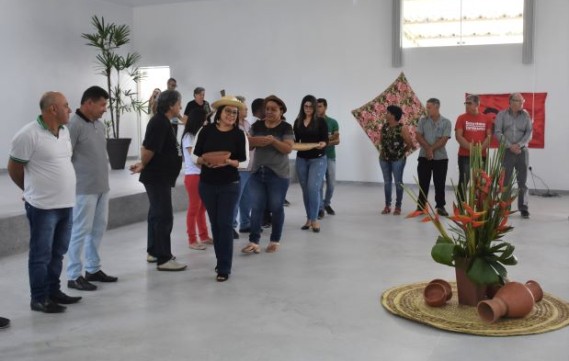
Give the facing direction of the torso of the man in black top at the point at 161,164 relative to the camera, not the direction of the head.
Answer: to the viewer's right

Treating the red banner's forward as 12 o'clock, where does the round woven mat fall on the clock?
The round woven mat is roughly at 12 o'clock from the red banner.

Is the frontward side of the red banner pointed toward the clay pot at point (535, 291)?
yes

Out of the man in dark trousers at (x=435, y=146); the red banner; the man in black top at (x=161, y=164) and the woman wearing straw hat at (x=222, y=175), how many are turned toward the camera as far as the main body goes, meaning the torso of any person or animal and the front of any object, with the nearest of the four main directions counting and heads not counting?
3

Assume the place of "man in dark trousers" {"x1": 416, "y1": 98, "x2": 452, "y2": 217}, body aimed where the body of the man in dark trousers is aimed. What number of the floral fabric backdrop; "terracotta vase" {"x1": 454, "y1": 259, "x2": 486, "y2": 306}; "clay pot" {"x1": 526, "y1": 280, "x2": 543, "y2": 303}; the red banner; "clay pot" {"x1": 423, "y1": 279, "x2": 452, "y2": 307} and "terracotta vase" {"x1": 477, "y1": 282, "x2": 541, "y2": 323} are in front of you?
4

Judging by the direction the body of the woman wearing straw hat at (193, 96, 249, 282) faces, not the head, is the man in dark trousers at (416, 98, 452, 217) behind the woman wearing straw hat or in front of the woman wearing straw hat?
behind

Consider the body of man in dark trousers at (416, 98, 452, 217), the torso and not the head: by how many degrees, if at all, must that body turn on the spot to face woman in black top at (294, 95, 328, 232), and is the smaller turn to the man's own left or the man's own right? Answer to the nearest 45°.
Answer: approximately 45° to the man's own right

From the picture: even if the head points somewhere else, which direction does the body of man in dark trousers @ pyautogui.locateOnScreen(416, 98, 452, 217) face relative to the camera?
toward the camera

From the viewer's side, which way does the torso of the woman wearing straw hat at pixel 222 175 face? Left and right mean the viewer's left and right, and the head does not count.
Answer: facing the viewer

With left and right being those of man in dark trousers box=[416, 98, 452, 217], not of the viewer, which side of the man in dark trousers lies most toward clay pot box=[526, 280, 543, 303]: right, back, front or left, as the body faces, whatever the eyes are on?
front

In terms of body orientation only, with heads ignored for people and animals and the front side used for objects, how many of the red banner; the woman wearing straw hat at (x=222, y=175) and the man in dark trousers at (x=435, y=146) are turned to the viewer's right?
0

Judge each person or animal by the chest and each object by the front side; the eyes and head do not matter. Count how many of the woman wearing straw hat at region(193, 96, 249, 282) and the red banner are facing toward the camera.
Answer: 2

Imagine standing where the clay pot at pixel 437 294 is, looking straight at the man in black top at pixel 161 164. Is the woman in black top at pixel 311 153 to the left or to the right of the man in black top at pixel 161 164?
right
